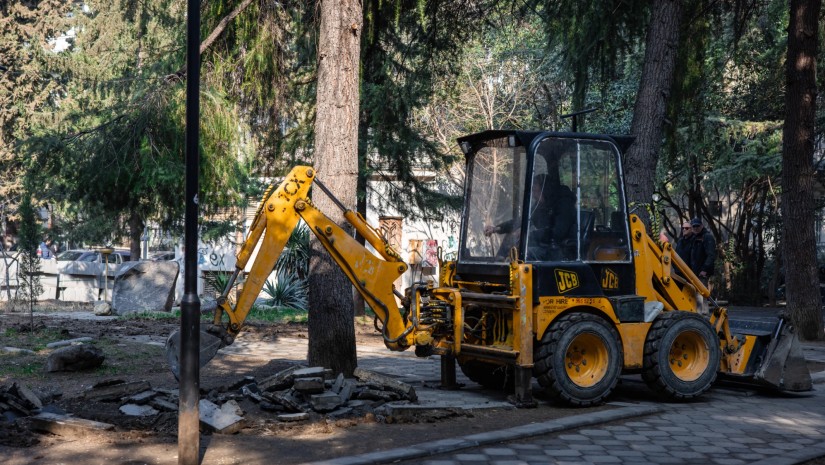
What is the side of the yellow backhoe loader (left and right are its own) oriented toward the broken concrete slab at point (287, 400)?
back

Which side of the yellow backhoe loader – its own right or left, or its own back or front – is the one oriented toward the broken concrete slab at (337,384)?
back

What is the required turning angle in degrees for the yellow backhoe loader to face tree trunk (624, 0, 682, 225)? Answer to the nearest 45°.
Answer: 0° — it already faces it

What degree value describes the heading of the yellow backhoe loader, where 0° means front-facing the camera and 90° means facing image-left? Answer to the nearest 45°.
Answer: approximately 225°

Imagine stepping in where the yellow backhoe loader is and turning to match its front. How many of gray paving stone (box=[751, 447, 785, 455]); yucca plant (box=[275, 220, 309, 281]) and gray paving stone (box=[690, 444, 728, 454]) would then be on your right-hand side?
2

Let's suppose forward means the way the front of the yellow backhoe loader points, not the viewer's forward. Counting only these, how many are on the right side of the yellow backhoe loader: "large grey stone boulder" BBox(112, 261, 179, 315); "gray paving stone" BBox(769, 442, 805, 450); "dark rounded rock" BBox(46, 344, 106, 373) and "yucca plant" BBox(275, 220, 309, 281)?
1

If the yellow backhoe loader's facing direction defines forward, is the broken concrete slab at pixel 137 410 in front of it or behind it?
behind

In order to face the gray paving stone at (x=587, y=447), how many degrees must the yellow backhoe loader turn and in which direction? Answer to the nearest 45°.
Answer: approximately 135° to its right

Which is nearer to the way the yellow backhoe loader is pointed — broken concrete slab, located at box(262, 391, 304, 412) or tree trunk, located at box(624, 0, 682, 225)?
the tree trunk

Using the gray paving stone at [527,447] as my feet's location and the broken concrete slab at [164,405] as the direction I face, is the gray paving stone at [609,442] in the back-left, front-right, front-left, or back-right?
back-right

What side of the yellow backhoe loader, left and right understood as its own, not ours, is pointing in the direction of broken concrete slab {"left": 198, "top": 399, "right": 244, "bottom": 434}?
back

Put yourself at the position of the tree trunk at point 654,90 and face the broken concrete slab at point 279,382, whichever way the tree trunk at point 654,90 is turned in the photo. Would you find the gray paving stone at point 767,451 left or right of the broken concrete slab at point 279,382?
left

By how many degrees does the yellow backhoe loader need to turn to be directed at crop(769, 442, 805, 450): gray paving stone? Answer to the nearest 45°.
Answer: approximately 90° to its right

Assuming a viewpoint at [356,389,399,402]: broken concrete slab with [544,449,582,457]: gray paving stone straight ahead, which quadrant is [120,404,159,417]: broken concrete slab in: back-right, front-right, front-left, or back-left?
back-right
